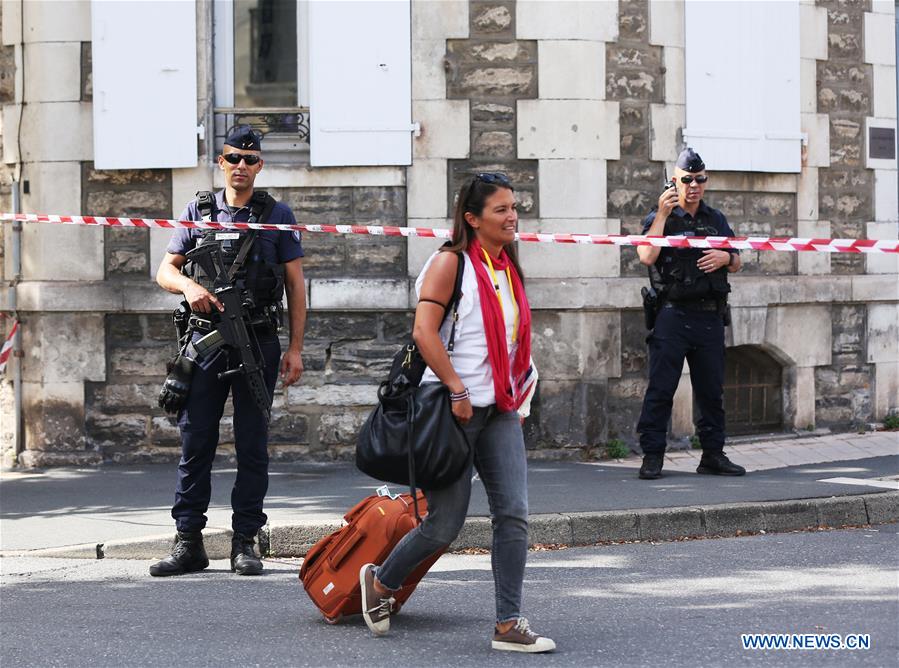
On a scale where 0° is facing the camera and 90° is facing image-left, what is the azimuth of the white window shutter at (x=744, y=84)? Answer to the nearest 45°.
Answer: approximately 0°

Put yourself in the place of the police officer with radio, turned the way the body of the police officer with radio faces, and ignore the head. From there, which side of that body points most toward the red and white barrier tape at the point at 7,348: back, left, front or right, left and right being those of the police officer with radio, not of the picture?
right

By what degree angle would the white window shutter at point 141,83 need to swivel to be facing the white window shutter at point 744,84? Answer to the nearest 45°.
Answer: approximately 90° to its left

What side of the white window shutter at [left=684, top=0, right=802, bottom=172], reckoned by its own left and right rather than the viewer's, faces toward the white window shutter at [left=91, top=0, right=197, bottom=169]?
right

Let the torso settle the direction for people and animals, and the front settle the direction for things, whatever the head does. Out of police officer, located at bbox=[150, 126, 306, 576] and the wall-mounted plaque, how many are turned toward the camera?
2

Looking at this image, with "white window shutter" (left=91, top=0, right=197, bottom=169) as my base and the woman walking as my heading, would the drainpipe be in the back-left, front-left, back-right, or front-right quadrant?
back-right

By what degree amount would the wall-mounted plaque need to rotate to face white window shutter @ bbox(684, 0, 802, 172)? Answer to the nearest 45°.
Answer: approximately 45° to its right

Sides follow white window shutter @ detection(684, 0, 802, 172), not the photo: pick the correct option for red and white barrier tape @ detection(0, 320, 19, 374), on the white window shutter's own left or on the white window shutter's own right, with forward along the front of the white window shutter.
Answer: on the white window shutter's own right

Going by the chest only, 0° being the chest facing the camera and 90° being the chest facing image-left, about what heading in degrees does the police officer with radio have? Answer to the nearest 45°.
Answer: approximately 0°
